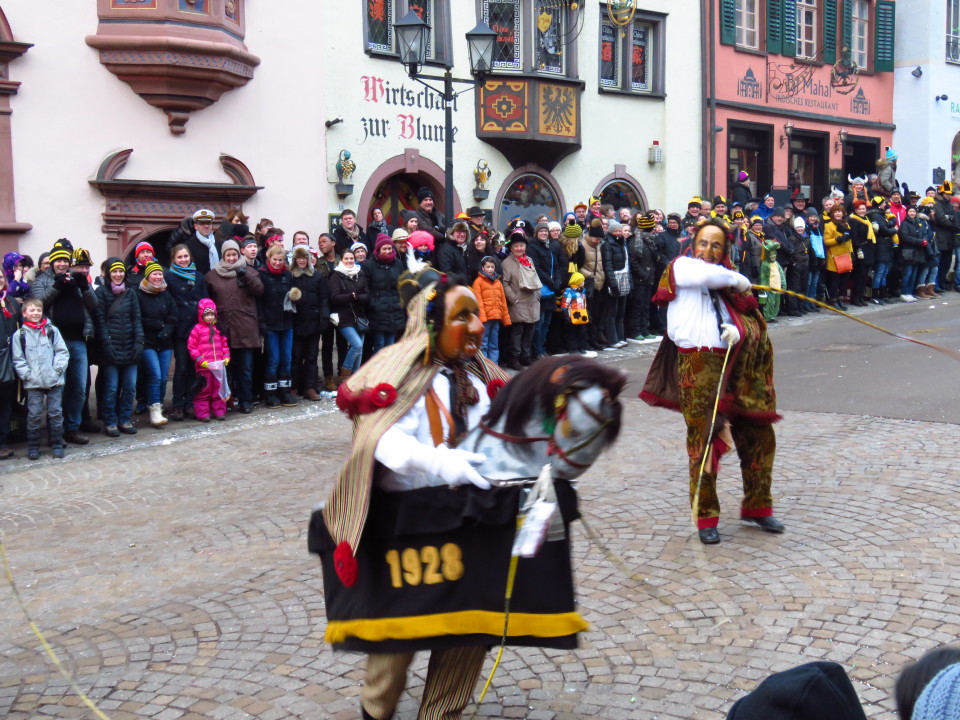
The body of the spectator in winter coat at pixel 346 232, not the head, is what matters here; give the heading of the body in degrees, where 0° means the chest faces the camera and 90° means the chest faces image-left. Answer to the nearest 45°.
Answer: approximately 0°

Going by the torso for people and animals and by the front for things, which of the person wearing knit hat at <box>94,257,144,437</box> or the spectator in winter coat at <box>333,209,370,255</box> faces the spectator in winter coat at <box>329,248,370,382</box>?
the spectator in winter coat at <box>333,209,370,255</box>

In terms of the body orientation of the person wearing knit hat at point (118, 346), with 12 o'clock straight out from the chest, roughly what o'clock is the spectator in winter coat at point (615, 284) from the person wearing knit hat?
The spectator in winter coat is roughly at 8 o'clock from the person wearing knit hat.

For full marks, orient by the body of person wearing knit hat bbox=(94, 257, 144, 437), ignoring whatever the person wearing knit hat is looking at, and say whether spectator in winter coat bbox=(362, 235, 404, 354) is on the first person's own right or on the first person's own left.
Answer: on the first person's own left

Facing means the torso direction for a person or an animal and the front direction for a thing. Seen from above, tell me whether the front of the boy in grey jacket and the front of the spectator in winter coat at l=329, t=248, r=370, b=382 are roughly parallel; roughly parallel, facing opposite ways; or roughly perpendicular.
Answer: roughly parallel

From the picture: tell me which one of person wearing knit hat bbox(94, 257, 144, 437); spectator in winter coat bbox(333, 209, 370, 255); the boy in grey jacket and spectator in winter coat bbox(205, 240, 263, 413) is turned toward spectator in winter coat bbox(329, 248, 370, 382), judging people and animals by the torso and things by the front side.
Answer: spectator in winter coat bbox(333, 209, 370, 255)

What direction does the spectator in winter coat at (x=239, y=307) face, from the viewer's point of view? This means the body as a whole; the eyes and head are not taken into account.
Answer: toward the camera

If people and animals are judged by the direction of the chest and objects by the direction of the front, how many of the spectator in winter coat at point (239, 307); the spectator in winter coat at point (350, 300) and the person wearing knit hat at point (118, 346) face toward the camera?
3

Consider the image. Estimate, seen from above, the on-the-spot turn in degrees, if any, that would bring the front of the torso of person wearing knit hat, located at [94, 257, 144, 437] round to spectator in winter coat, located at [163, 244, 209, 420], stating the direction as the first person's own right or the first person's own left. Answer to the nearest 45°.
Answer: approximately 135° to the first person's own left

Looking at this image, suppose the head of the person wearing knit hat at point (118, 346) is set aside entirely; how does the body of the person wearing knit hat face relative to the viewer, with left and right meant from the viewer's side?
facing the viewer

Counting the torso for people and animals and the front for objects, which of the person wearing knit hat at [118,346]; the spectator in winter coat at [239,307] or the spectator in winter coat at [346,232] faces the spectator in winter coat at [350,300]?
the spectator in winter coat at [346,232]

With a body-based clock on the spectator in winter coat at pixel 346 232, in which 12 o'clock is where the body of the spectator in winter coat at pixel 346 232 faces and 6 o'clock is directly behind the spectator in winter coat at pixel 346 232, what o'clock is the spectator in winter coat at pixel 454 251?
the spectator in winter coat at pixel 454 251 is roughly at 10 o'clock from the spectator in winter coat at pixel 346 232.

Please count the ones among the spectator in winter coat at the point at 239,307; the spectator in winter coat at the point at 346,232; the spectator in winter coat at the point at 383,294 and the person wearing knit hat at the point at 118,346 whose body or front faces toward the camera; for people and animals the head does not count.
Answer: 4

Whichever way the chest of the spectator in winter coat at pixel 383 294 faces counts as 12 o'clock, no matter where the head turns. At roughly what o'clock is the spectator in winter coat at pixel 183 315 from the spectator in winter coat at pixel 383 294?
the spectator in winter coat at pixel 183 315 is roughly at 2 o'clock from the spectator in winter coat at pixel 383 294.

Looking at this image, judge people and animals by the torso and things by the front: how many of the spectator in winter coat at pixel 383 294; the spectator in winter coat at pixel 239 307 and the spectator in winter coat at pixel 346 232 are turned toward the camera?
3
